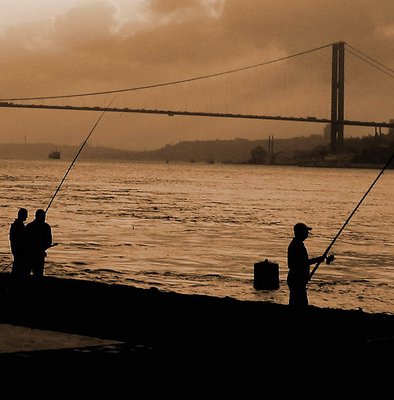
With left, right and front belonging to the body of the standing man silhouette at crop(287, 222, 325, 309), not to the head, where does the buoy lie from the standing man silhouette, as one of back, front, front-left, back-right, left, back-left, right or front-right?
left

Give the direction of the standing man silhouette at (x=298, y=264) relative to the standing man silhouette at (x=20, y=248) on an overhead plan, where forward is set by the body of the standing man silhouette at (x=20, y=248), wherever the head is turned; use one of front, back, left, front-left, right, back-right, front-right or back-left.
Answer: front-right

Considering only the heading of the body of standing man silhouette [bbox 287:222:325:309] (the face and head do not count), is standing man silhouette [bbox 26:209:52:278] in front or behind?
behind

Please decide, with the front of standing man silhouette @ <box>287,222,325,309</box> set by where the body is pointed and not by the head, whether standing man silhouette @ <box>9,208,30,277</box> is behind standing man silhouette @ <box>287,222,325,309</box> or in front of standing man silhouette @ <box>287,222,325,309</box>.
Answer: behind

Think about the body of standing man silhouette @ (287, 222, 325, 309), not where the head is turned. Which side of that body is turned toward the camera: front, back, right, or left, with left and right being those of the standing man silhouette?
right
